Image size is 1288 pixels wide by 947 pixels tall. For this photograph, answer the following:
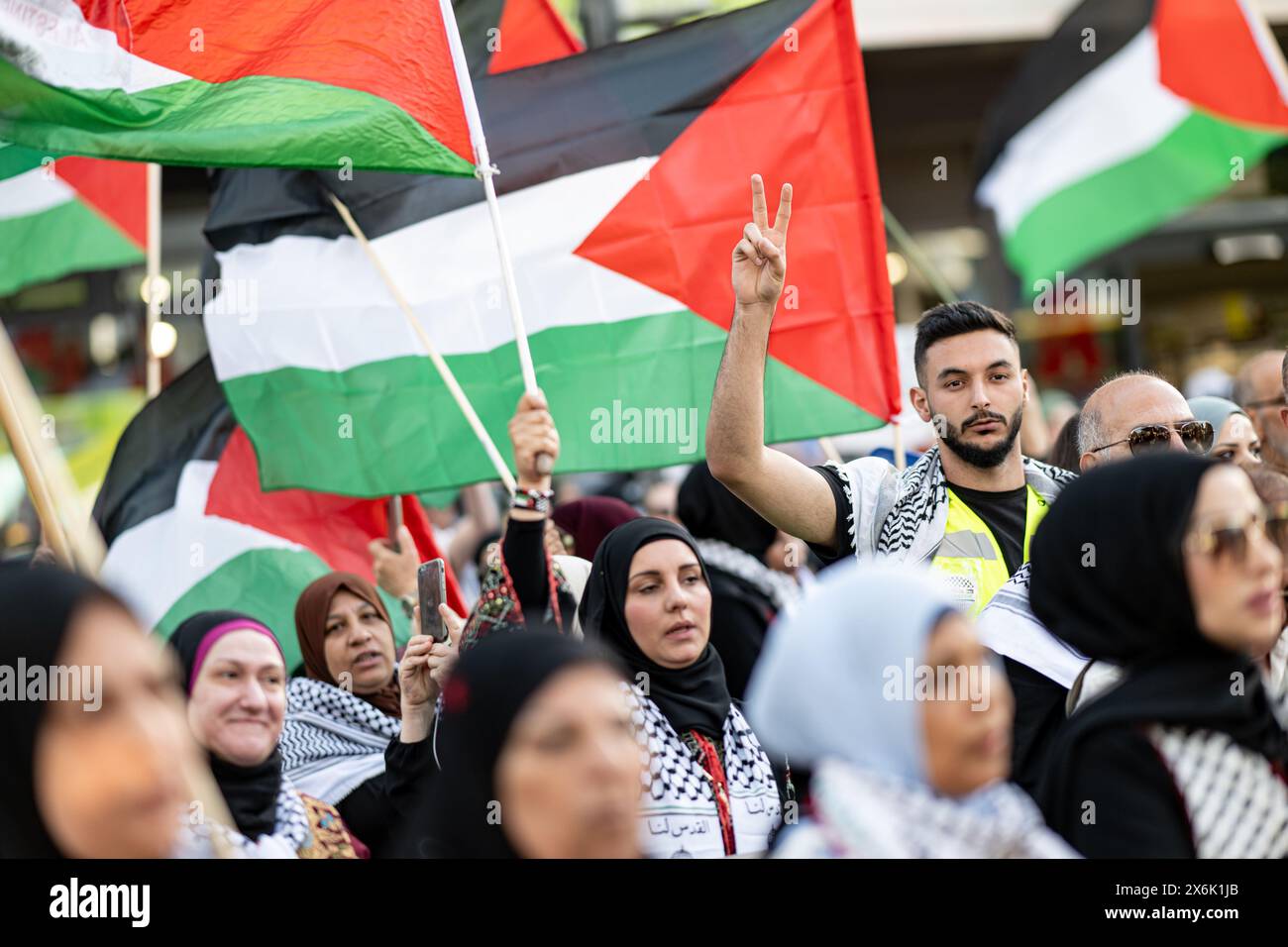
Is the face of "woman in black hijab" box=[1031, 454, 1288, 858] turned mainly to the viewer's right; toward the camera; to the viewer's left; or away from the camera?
to the viewer's right

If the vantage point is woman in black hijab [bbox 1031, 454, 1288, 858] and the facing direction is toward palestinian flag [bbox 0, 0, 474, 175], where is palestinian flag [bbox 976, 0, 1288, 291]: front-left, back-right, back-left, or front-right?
front-right

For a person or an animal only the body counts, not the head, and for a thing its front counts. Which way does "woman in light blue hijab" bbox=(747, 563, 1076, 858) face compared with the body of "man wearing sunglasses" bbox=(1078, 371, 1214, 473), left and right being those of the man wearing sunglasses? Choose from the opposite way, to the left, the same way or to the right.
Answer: the same way

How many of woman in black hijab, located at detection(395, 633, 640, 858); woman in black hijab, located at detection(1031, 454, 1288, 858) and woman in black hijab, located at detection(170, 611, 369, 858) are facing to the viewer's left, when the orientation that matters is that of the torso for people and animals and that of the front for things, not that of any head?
0

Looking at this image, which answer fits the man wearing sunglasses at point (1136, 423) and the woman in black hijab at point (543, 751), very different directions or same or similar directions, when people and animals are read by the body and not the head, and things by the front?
same or similar directions

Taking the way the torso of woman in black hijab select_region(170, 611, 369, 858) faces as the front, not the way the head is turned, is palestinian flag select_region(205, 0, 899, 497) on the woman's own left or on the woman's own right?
on the woman's own left

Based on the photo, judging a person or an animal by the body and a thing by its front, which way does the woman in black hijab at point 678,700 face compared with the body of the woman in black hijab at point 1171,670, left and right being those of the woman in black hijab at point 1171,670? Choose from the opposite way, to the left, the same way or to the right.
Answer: the same way

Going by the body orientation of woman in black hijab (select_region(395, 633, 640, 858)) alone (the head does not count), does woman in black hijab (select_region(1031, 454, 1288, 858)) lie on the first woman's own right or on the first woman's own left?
on the first woman's own left

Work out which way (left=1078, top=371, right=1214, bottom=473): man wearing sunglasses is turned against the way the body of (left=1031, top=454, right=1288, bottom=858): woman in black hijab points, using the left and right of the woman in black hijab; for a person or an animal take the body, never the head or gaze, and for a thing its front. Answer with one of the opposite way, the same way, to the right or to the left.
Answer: the same way

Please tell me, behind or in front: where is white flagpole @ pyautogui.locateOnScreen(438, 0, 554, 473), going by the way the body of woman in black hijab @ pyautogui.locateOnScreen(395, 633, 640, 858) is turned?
behind

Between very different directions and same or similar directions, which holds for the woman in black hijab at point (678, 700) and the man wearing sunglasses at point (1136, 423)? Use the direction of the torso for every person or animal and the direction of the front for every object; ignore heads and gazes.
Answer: same or similar directions

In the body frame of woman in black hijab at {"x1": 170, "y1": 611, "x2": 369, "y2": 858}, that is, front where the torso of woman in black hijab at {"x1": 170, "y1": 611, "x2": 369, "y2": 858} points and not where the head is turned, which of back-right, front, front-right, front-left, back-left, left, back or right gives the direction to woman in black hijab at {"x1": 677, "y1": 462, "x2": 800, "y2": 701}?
left

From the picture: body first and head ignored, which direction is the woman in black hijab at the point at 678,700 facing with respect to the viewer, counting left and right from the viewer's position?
facing the viewer and to the right of the viewer

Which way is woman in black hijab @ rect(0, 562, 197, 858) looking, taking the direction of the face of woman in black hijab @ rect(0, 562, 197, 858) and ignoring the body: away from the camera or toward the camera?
toward the camera
